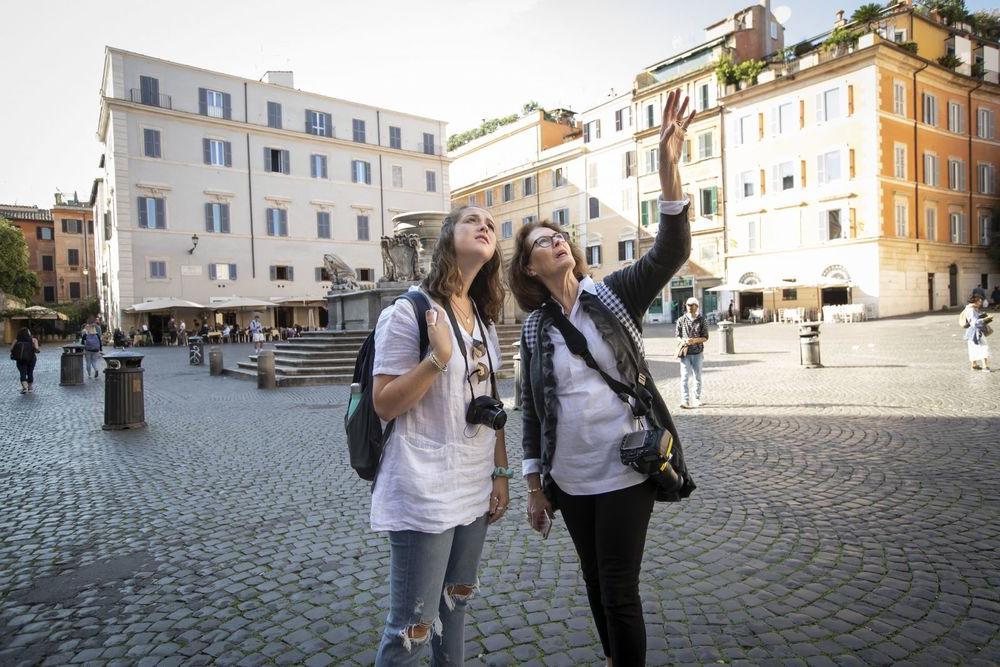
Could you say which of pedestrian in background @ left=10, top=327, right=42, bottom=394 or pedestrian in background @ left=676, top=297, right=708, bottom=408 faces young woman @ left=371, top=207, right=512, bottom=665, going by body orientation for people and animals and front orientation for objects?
pedestrian in background @ left=676, top=297, right=708, bottom=408

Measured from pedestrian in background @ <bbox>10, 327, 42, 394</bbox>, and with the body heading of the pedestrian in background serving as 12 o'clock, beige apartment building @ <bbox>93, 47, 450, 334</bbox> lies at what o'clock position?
The beige apartment building is roughly at 1 o'clock from the pedestrian in background.

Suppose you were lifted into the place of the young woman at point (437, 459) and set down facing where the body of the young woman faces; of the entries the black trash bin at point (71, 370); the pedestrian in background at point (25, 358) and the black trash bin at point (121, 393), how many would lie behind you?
3

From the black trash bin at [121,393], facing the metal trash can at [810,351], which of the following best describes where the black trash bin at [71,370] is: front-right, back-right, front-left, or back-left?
back-left

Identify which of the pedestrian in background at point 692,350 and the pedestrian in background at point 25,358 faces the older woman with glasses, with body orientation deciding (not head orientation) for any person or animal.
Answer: the pedestrian in background at point 692,350

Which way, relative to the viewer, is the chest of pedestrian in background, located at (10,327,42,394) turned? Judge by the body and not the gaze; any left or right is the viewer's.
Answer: facing away from the viewer

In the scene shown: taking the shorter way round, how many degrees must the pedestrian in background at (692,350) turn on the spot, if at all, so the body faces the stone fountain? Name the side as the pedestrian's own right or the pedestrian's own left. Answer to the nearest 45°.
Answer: approximately 135° to the pedestrian's own right

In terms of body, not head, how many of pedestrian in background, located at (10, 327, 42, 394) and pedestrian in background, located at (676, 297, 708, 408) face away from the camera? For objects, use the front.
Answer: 1

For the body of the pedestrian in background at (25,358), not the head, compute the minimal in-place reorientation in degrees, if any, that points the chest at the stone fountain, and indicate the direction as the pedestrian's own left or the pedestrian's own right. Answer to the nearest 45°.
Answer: approximately 90° to the pedestrian's own right

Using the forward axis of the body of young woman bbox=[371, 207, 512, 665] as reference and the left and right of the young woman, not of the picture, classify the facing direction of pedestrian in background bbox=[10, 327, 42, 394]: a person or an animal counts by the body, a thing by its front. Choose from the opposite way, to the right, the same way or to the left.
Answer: the opposite way

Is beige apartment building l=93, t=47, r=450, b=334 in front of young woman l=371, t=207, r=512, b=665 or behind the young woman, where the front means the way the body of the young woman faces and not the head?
behind
